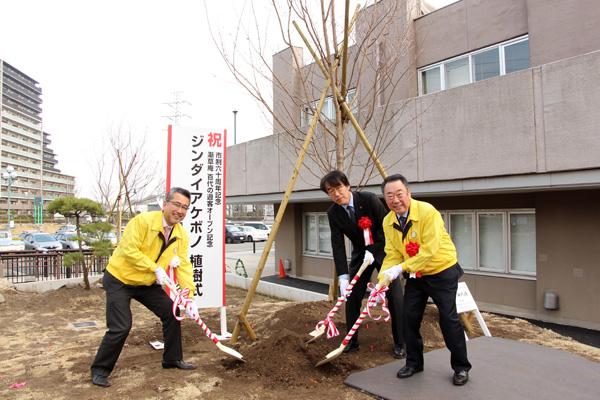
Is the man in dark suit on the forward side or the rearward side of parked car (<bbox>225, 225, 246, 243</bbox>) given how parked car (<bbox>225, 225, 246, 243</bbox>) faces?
on the forward side

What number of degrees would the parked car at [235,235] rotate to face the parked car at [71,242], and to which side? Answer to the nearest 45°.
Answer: approximately 90° to its right

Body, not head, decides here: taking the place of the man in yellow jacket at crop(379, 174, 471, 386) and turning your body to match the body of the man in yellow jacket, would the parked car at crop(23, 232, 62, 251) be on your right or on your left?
on your right

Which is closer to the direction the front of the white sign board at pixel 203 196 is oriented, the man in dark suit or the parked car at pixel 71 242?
the man in dark suit

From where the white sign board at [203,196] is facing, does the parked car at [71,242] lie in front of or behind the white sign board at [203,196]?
behind

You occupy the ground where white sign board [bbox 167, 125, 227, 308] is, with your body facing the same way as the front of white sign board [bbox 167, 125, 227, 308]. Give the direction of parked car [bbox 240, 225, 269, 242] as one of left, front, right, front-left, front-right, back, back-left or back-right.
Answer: back

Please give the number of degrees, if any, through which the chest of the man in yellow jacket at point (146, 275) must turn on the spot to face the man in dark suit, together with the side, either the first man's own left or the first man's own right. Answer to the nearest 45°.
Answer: approximately 45° to the first man's own left

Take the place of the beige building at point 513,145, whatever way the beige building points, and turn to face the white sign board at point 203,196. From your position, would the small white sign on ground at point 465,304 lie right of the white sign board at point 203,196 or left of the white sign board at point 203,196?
left
